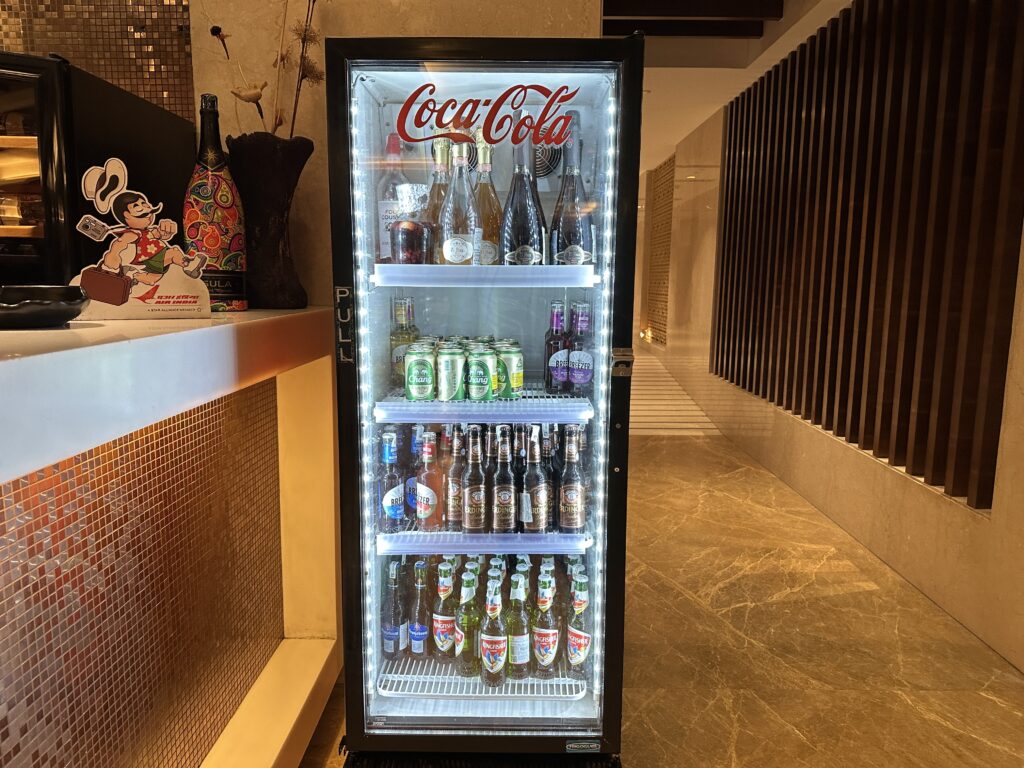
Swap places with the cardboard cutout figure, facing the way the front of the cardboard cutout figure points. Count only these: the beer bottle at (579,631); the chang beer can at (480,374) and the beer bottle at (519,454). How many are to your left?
3

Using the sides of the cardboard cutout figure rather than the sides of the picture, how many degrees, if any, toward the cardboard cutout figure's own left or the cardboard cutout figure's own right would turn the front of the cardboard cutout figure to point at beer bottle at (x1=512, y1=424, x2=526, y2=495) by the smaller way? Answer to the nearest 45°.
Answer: approximately 90° to the cardboard cutout figure's own left

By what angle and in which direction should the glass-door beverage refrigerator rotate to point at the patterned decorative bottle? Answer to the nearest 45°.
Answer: approximately 90° to its right

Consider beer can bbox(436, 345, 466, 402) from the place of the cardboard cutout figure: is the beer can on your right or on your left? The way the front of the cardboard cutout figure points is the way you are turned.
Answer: on your left

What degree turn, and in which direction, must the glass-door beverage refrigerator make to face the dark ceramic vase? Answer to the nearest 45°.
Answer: approximately 90° to its right

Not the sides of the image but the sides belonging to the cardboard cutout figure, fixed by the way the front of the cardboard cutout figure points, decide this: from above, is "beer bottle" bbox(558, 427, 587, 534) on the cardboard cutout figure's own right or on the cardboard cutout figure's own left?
on the cardboard cutout figure's own left

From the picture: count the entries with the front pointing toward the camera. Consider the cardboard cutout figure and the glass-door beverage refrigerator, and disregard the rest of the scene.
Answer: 2

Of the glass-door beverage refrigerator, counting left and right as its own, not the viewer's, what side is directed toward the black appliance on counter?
right
